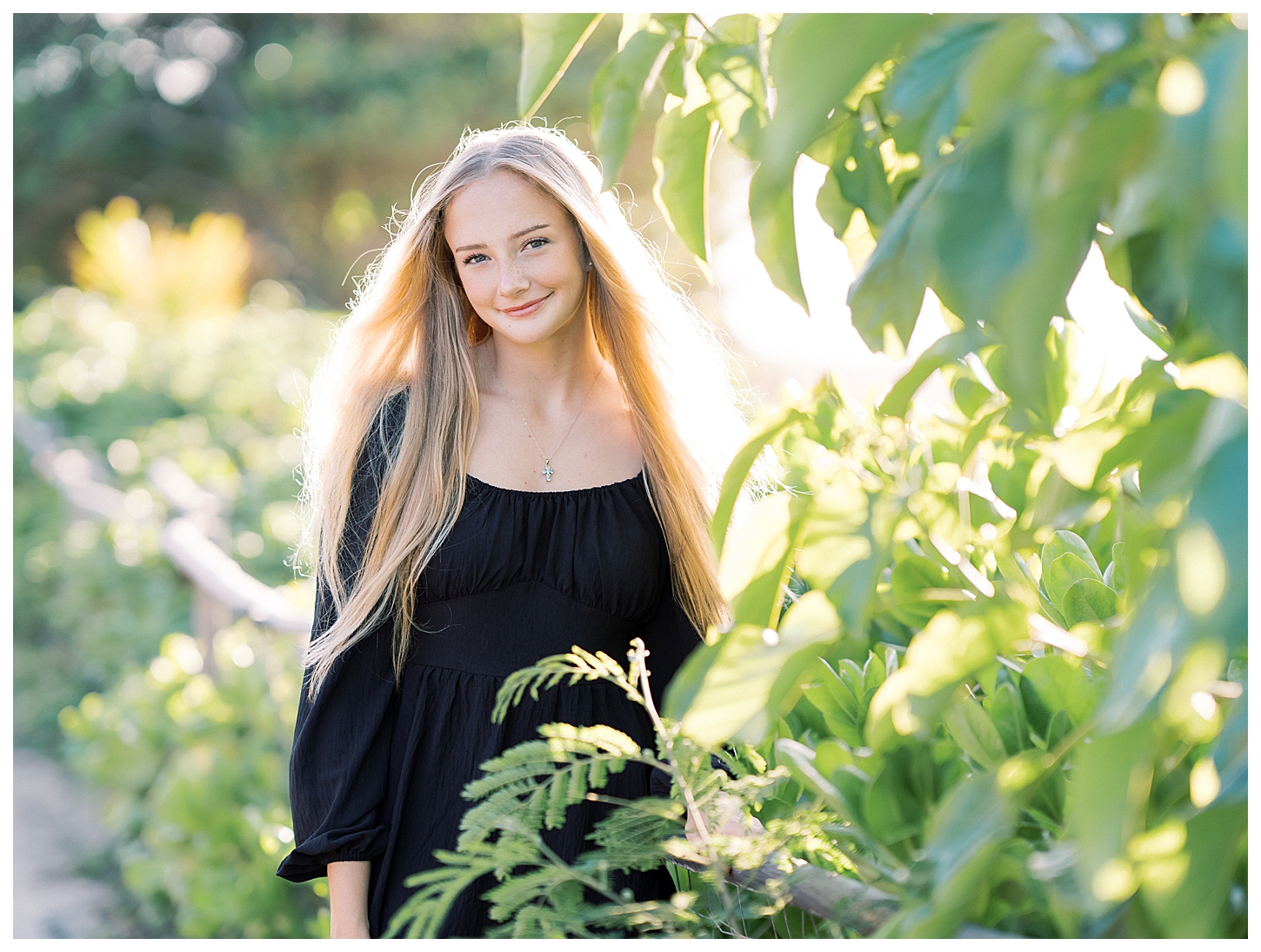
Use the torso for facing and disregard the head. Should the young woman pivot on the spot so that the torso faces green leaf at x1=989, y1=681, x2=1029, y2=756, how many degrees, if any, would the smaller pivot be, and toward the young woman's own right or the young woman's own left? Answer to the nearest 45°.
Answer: approximately 90° to the young woman's own left

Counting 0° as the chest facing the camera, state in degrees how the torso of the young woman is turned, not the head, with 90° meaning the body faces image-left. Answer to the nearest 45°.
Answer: approximately 0°

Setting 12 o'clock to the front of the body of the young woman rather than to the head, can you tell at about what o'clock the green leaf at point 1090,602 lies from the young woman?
The green leaf is roughly at 9 o'clock from the young woman.

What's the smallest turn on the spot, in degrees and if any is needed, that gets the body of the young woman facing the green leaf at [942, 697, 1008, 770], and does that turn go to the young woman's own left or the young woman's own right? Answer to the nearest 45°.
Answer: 0° — they already face it
